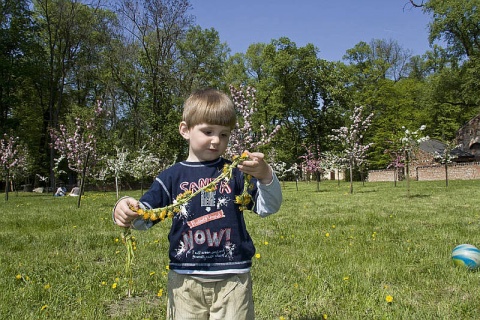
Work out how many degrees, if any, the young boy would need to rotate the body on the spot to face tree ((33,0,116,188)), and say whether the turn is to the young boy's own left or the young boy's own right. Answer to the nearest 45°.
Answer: approximately 180°

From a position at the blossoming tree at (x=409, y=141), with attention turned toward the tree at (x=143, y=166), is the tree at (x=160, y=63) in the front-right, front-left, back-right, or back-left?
front-right

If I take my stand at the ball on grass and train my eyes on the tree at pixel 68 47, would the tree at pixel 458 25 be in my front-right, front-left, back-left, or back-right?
front-right

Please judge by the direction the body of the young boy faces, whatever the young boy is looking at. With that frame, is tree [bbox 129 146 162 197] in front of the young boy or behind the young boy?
behind

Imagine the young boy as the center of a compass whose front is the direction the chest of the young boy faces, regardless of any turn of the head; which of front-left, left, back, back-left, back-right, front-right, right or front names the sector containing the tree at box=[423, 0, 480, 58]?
back-left

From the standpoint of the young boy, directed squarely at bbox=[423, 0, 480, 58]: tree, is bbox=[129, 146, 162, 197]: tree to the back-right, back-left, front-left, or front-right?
front-left

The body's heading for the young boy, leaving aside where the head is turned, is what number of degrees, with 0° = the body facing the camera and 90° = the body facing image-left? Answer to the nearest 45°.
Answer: approximately 0°

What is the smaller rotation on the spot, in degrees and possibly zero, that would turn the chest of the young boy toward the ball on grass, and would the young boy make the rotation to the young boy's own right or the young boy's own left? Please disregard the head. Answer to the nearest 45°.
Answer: approximately 135° to the young boy's own left

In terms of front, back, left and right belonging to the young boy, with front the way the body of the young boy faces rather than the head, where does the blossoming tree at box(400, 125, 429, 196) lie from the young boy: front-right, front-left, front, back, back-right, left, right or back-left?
back-left

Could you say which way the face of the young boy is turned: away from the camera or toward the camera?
toward the camera

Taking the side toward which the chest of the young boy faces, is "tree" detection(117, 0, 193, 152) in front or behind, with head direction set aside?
behind
